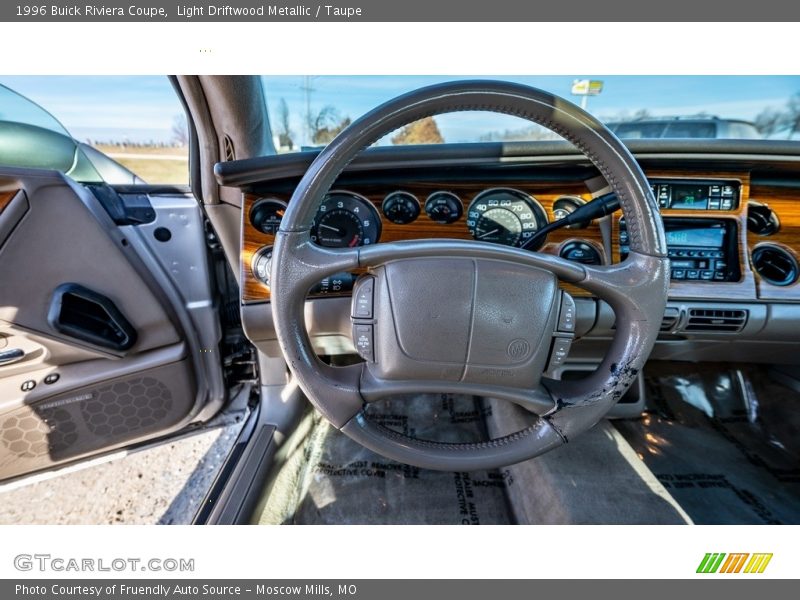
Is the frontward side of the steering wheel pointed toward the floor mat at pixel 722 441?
no

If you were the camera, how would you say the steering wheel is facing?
facing the viewer
